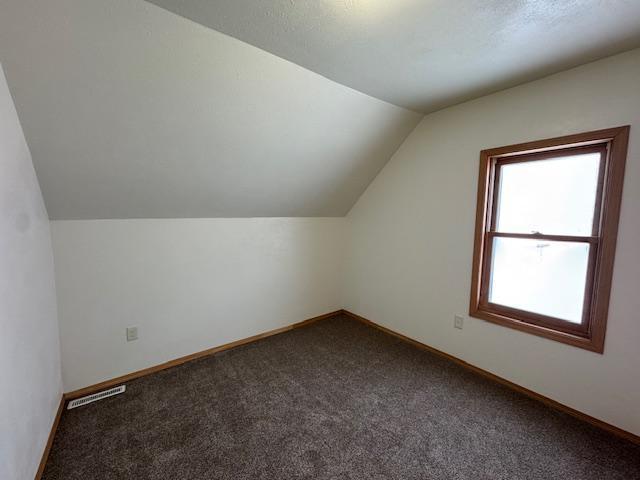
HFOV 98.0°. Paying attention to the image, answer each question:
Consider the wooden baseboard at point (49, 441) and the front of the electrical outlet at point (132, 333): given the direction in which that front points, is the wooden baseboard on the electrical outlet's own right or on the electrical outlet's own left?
on the electrical outlet's own right

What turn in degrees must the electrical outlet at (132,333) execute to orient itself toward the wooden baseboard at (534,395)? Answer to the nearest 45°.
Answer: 0° — it already faces it

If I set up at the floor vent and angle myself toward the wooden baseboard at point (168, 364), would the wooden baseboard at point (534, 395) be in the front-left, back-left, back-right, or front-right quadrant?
front-right

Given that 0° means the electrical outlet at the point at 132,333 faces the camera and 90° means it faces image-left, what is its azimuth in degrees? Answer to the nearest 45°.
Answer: approximately 315°
